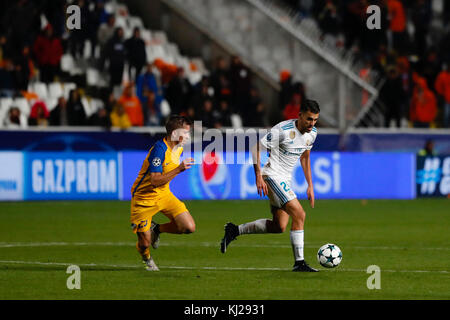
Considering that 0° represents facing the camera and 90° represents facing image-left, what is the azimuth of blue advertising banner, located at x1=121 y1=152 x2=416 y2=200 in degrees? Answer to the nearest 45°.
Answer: approximately 0°

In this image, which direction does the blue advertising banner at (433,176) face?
toward the camera

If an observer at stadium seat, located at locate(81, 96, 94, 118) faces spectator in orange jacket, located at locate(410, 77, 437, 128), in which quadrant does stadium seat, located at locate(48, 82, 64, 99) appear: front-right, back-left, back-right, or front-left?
back-left

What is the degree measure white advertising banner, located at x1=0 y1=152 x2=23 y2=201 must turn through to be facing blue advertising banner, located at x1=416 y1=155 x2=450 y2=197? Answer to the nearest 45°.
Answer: approximately 90° to its left

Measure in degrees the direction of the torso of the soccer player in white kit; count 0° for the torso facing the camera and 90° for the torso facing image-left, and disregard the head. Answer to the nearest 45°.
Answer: approximately 315°

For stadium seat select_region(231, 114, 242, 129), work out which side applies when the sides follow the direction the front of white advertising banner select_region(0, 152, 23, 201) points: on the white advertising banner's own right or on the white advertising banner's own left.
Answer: on the white advertising banner's own left

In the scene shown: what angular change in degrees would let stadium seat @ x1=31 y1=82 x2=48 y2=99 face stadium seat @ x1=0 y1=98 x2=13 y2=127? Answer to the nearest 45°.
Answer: approximately 45° to its right

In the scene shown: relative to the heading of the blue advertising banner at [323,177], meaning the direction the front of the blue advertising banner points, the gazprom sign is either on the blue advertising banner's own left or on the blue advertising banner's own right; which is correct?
on the blue advertising banner's own right

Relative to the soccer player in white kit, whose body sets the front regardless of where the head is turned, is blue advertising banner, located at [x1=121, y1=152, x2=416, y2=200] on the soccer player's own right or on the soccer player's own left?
on the soccer player's own left

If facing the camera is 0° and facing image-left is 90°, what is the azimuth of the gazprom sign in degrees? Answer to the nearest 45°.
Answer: approximately 0°

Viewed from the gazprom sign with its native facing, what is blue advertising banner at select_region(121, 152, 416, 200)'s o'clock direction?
The blue advertising banner is roughly at 9 o'clock from the gazprom sign.

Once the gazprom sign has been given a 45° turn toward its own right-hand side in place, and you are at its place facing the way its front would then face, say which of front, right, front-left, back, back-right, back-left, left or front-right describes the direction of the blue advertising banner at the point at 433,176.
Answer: back-left

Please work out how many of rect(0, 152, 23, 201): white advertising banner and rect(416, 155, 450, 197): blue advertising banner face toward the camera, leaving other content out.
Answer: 2

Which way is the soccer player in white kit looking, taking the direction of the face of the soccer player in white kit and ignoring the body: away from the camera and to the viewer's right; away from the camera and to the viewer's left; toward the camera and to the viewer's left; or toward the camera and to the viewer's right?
toward the camera and to the viewer's right

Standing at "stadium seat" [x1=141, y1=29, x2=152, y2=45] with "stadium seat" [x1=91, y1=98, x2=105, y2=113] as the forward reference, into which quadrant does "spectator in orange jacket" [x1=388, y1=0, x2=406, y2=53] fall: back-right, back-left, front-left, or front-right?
back-left
